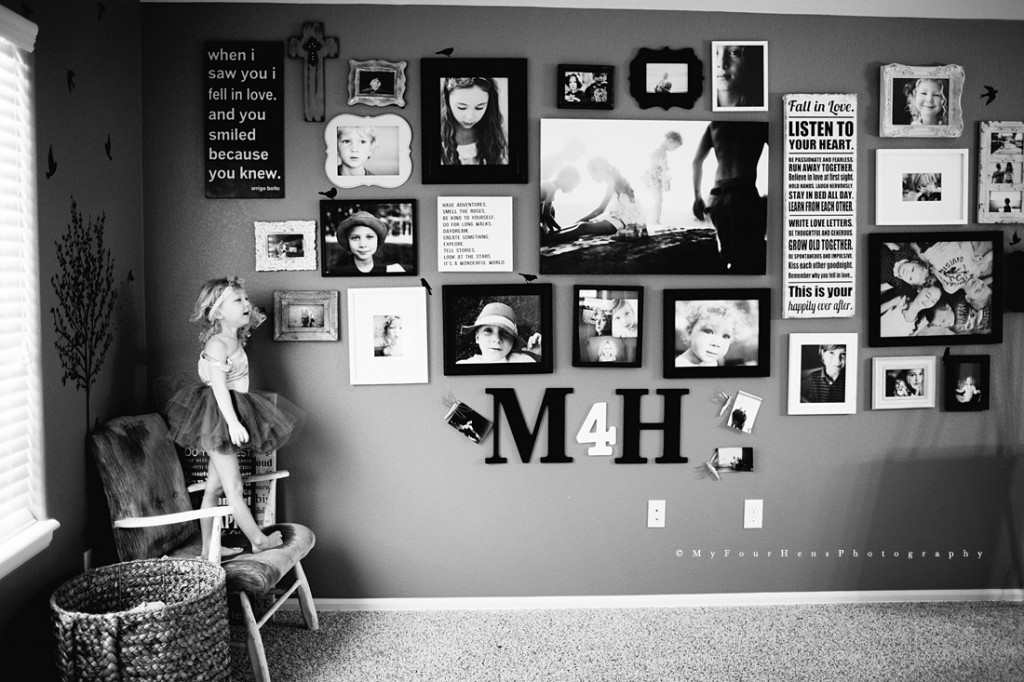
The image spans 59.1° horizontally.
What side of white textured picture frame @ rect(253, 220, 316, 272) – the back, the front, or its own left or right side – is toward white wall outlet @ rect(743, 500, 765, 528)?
left

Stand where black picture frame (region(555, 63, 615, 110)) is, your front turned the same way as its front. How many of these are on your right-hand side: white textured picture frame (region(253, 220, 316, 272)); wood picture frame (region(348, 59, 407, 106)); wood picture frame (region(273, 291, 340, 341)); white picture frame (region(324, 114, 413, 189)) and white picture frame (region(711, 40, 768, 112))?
4

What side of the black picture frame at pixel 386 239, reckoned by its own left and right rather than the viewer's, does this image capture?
front

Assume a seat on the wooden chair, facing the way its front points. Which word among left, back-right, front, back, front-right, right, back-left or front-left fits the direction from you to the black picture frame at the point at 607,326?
front-left

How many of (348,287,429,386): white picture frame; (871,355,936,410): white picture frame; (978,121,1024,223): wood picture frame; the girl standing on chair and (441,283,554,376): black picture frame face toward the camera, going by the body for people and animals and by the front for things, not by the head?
4

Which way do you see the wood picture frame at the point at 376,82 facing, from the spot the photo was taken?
facing the viewer

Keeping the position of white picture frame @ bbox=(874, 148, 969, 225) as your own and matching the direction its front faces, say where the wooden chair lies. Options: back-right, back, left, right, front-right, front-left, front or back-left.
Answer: front-right

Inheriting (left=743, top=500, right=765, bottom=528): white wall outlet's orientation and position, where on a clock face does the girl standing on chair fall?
The girl standing on chair is roughly at 2 o'clock from the white wall outlet.

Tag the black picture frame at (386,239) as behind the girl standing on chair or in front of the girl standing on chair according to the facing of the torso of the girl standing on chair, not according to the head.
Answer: in front

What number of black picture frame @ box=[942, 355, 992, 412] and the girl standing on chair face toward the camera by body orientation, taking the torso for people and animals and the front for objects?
1

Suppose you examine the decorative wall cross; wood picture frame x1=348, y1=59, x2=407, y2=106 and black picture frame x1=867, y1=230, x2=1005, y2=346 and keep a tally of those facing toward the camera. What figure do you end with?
3
